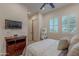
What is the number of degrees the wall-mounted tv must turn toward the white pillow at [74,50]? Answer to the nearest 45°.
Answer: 0° — it already faces it

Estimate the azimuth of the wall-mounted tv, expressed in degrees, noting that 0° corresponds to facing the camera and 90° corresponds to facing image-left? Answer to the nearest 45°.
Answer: approximately 315°

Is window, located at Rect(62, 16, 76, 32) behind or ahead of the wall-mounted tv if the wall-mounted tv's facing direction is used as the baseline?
ahead
